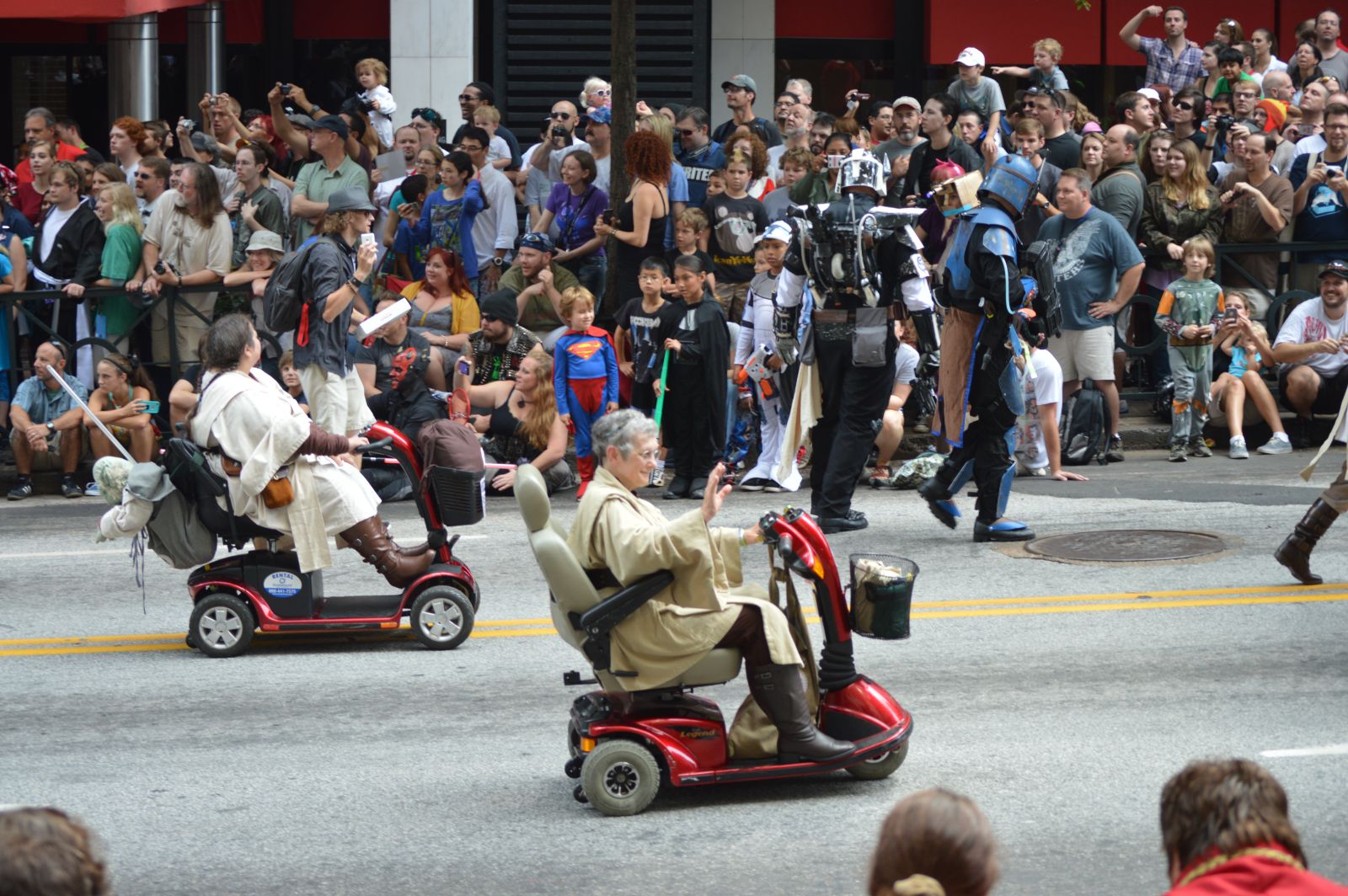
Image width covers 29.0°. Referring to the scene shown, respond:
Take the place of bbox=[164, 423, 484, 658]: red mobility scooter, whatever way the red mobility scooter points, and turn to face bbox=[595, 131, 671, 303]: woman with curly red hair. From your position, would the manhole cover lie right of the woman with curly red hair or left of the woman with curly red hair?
right

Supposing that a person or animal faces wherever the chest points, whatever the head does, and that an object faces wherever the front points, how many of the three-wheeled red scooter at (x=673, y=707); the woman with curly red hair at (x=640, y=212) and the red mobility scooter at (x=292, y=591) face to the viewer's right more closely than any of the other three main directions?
2

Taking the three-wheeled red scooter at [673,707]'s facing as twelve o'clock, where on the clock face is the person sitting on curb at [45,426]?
The person sitting on curb is roughly at 8 o'clock from the three-wheeled red scooter.

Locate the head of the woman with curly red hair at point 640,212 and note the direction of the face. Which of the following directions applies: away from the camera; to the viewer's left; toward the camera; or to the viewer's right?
away from the camera

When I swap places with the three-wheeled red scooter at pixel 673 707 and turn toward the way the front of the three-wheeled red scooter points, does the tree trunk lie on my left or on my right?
on my left

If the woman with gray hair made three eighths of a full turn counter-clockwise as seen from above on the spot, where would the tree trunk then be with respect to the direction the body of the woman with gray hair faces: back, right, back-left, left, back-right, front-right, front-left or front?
front-right

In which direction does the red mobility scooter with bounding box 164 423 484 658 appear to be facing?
to the viewer's right

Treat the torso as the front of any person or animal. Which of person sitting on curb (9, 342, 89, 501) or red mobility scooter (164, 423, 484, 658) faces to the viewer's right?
the red mobility scooter

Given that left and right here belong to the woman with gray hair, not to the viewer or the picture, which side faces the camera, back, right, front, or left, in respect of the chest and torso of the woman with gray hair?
right

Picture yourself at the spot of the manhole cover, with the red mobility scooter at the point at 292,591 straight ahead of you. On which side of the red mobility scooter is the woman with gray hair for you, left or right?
left

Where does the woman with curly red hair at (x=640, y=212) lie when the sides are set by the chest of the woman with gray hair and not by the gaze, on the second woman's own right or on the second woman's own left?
on the second woman's own left

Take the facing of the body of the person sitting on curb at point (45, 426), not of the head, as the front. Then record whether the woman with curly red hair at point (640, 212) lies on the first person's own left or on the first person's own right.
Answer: on the first person's own left
